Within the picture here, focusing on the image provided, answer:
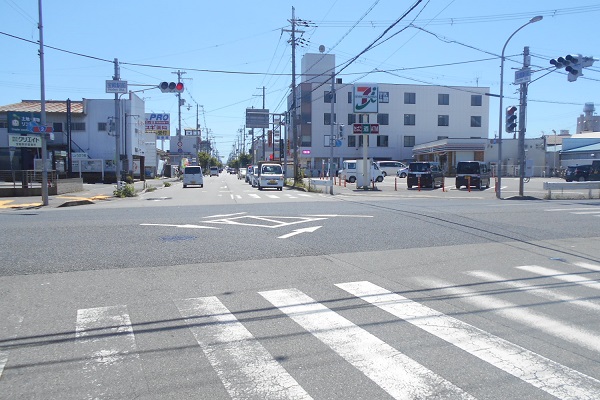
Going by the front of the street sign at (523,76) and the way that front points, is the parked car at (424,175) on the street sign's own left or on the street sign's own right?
on the street sign's own right

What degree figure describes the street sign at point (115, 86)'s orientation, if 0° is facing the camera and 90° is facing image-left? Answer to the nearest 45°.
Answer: approximately 0°

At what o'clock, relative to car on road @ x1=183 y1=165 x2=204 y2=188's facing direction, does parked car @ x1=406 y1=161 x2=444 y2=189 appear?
The parked car is roughly at 4 o'clock from the car on road.

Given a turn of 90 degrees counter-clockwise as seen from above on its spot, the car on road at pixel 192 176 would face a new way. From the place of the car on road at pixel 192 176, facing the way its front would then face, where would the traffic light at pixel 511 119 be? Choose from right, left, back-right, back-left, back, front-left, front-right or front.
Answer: back-left

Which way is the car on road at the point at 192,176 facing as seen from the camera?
away from the camera

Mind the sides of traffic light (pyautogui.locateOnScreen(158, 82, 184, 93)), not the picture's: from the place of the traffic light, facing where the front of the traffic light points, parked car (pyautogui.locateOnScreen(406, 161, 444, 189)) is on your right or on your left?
on your left

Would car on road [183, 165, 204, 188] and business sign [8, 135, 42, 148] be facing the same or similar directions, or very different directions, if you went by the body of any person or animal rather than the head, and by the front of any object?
very different directions

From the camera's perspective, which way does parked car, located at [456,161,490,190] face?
away from the camera

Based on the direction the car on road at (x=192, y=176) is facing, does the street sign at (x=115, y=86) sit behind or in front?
behind

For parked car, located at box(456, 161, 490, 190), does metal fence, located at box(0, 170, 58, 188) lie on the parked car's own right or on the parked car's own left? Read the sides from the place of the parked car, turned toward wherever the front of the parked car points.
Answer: on the parked car's own left
